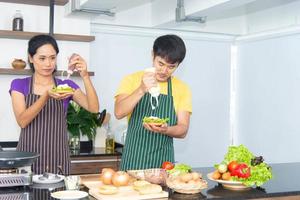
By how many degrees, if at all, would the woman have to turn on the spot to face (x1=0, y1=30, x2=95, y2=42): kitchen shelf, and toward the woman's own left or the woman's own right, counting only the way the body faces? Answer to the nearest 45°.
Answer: approximately 180°

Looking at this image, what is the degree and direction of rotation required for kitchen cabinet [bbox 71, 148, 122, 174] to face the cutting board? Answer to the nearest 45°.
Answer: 0° — it already faces it

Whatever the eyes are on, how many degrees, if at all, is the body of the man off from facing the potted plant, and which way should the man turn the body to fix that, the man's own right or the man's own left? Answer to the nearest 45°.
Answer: approximately 135° to the man's own right

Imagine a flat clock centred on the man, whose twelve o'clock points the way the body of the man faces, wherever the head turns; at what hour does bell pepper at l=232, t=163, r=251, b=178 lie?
The bell pepper is roughly at 11 o'clock from the man.

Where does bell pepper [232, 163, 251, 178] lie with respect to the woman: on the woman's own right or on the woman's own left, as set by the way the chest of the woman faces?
on the woman's own left
